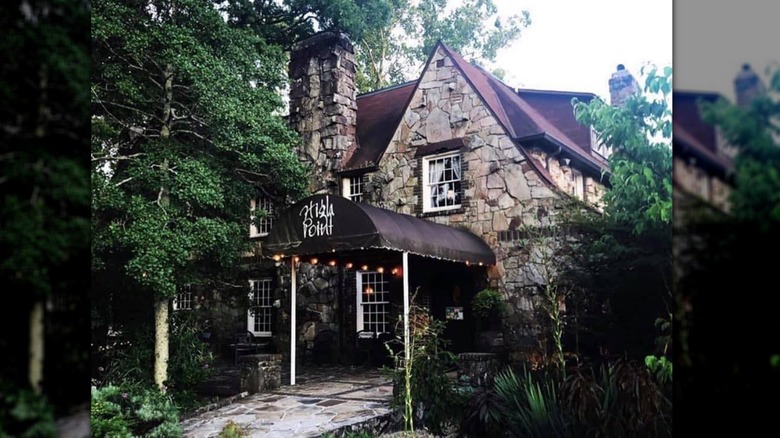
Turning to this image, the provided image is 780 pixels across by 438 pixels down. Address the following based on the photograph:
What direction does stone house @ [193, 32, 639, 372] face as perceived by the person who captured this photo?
facing the viewer and to the left of the viewer

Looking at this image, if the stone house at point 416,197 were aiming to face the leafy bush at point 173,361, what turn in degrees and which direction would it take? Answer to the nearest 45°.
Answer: approximately 45° to its right

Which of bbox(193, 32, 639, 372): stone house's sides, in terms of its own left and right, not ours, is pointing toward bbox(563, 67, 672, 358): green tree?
left
